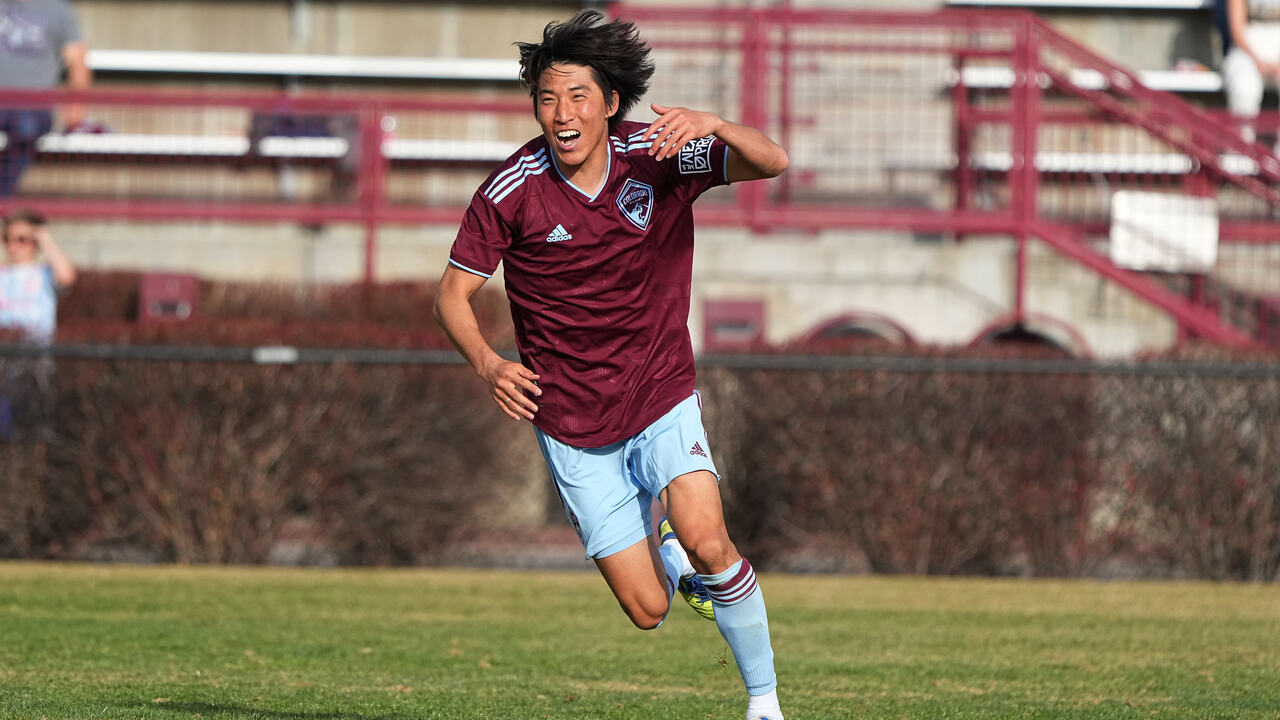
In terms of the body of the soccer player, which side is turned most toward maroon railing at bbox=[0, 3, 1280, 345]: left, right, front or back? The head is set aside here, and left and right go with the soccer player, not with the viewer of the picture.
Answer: back

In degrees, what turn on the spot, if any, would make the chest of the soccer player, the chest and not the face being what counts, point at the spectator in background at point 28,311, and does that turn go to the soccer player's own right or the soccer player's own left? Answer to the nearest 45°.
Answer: approximately 135° to the soccer player's own right

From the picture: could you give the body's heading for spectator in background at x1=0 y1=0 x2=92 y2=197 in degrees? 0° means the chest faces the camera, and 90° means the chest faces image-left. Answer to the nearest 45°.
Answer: approximately 0°

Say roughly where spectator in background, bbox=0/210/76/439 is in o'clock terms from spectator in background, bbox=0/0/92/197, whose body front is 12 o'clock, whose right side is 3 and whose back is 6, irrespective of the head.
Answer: spectator in background, bbox=0/210/76/439 is roughly at 12 o'clock from spectator in background, bbox=0/0/92/197.

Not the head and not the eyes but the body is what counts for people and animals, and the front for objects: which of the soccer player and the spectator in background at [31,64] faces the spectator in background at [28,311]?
the spectator in background at [31,64]

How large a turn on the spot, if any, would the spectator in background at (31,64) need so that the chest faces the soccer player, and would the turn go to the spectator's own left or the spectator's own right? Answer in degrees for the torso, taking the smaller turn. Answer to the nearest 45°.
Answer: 0° — they already face them

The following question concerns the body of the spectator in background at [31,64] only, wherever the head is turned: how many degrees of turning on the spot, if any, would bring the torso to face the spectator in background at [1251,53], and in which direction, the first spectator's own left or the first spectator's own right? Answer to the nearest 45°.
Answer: approximately 90° to the first spectator's own left

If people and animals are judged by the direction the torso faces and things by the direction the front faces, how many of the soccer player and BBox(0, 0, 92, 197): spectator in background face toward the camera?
2

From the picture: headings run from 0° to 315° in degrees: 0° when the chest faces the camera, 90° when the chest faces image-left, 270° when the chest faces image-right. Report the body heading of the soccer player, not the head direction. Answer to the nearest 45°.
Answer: approximately 0°
